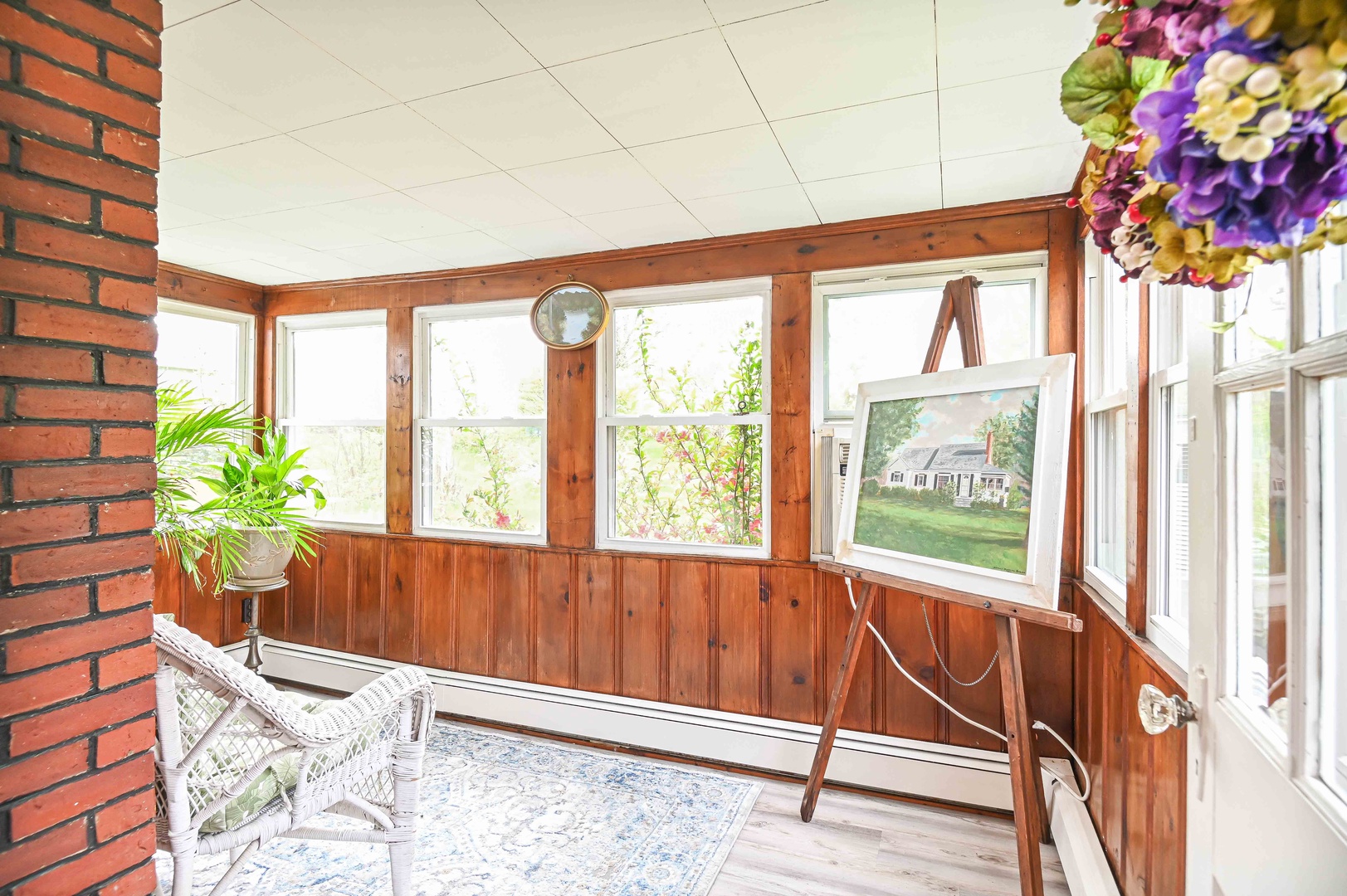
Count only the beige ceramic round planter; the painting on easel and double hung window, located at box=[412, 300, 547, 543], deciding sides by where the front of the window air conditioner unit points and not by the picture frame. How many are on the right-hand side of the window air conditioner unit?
2

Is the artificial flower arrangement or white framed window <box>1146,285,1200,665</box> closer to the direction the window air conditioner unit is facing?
the artificial flower arrangement

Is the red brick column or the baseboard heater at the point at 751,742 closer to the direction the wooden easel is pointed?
the red brick column

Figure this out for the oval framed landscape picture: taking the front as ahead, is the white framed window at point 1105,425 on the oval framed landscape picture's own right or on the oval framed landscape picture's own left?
on the oval framed landscape picture's own left

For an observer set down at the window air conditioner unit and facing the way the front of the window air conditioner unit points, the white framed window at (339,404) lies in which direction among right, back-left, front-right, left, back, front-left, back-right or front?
right

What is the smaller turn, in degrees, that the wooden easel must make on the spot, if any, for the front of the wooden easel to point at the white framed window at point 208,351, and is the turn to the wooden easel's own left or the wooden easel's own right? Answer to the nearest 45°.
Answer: approximately 45° to the wooden easel's own right

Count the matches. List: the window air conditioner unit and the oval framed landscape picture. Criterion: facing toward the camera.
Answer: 2

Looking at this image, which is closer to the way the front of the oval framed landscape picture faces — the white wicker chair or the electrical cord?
the white wicker chair
